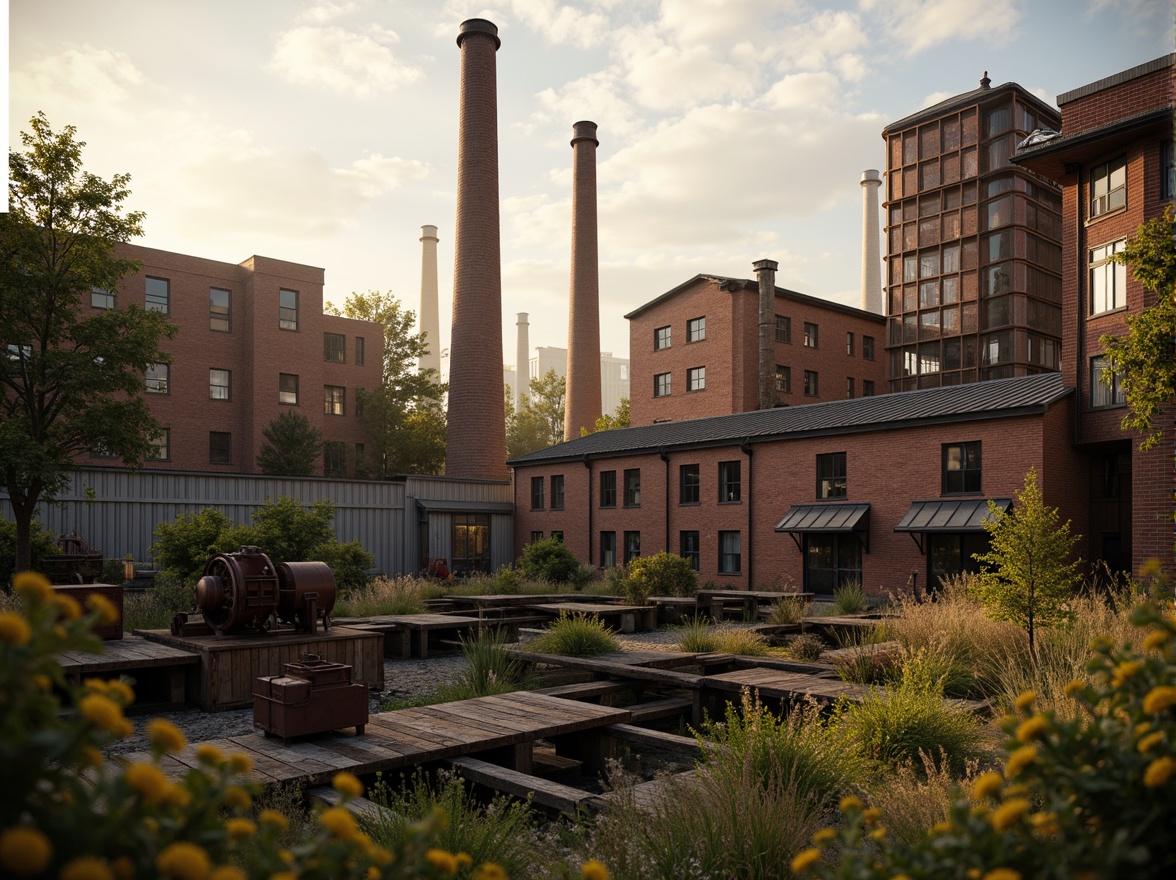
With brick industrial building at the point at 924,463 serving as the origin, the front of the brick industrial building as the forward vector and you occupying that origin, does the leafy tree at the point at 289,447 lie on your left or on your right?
on your right

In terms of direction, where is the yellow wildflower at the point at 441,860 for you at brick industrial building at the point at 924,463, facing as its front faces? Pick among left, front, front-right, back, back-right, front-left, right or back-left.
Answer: front-left

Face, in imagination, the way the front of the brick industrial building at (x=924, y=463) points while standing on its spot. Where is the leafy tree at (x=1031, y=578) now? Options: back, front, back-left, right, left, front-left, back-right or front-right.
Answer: front-left

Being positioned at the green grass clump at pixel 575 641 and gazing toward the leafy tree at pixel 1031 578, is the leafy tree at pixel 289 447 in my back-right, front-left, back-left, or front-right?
back-left

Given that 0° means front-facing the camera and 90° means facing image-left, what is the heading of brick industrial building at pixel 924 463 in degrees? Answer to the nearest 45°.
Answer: approximately 45°
